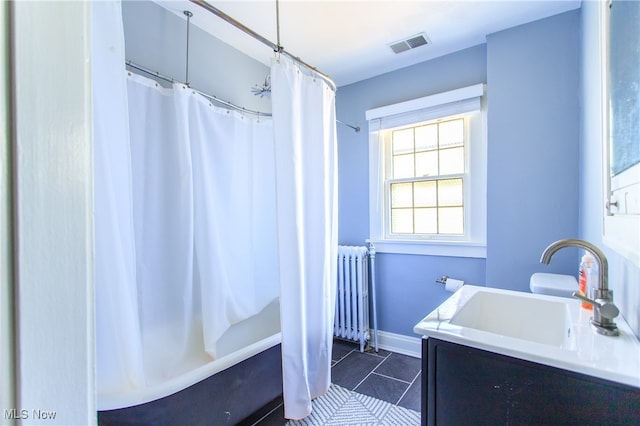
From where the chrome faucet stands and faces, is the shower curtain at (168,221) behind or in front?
in front

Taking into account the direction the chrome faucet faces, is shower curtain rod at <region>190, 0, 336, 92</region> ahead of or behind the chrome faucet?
ahead

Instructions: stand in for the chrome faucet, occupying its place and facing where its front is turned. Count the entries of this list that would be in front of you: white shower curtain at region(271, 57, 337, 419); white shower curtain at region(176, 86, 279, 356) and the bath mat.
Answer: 3

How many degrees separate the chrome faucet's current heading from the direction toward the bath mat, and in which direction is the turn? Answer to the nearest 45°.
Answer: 0° — it already faces it

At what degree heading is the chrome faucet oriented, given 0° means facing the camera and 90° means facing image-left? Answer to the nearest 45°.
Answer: approximately 90°

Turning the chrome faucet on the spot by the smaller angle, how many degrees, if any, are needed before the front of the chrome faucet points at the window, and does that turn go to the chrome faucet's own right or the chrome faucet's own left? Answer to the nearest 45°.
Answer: approximately 45° to the chrome faucet's own right

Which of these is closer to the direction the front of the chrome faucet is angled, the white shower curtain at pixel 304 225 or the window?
the white shower curtain

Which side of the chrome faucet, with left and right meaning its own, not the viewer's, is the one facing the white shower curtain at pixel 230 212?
front

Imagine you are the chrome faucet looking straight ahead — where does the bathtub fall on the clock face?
The bathtub is roughly at 11 o'clock from the chrome faucet.

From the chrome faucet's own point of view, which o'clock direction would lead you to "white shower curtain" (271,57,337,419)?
The white shower curtain is roughly at 12 o'clock from the chrome faucet.

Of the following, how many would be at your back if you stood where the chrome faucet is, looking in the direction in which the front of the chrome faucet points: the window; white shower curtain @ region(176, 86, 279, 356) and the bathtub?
0

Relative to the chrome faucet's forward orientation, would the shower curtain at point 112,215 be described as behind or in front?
in front
